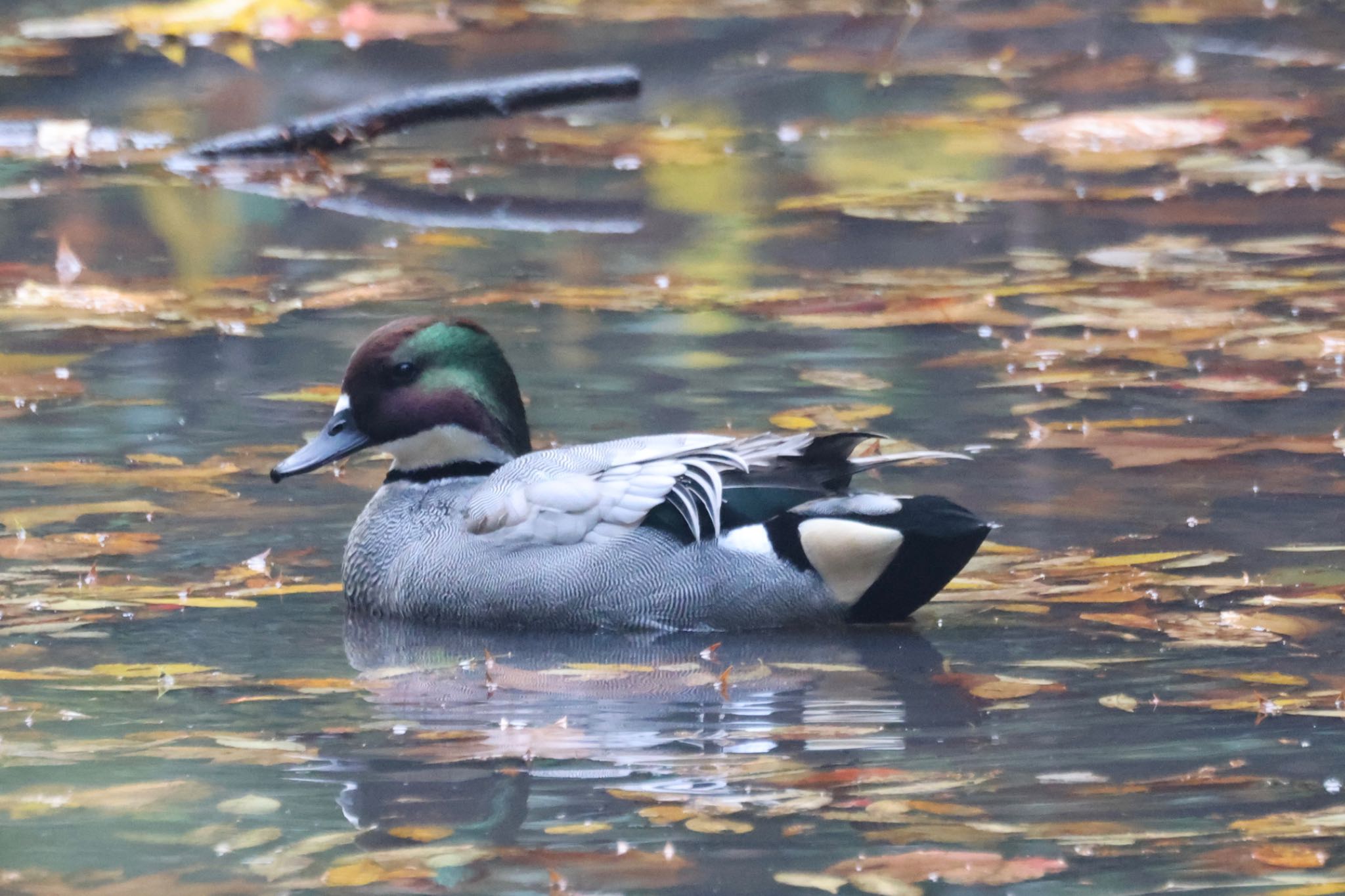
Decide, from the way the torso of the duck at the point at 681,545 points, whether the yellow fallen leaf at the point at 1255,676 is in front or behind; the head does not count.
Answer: behind

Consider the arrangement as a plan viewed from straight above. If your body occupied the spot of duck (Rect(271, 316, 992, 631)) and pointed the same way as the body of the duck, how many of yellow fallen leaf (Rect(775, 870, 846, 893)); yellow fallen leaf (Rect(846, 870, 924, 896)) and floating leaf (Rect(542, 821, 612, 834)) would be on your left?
3

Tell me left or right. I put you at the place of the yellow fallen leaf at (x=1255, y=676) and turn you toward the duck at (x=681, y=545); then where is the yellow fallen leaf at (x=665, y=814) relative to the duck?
left

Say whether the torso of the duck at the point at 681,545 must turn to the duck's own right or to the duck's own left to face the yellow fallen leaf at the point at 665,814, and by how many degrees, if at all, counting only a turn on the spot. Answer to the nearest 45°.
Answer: approximately 90° to the duck's own left

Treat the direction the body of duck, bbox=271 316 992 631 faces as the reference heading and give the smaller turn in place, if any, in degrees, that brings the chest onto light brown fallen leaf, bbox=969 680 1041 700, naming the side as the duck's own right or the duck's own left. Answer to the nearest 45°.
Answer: approximately 135° to the duck's own left

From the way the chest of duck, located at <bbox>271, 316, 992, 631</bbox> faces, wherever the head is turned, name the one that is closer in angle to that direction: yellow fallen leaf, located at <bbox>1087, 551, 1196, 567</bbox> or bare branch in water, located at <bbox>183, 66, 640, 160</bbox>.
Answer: the bare branch in water

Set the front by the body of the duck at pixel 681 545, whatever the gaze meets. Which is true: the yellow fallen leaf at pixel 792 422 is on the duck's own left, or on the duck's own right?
on the duck's own right

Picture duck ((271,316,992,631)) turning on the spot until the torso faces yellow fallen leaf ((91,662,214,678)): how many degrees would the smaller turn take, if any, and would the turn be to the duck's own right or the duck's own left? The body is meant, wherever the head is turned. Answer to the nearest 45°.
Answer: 0° — it already faces it

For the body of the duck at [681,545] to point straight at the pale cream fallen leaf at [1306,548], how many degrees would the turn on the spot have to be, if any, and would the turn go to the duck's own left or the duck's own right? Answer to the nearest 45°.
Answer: approximately 180°

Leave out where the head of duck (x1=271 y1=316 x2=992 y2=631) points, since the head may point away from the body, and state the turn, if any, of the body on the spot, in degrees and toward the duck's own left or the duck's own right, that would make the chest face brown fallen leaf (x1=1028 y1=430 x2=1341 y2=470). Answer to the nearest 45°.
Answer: approximately 135° to the duck's own right

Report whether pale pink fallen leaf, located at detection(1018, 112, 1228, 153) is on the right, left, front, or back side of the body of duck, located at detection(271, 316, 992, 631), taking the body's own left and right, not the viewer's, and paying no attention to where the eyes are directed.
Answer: right

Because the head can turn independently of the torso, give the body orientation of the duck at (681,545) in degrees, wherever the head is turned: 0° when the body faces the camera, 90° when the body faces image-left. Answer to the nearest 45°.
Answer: approximately 90°

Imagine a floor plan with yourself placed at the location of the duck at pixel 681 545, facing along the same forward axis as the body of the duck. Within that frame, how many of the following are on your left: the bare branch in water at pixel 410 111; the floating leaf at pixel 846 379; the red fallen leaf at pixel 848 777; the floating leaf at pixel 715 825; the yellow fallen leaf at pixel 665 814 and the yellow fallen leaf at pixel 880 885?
4

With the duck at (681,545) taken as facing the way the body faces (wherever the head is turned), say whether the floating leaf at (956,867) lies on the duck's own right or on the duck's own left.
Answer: on the duck's own left
